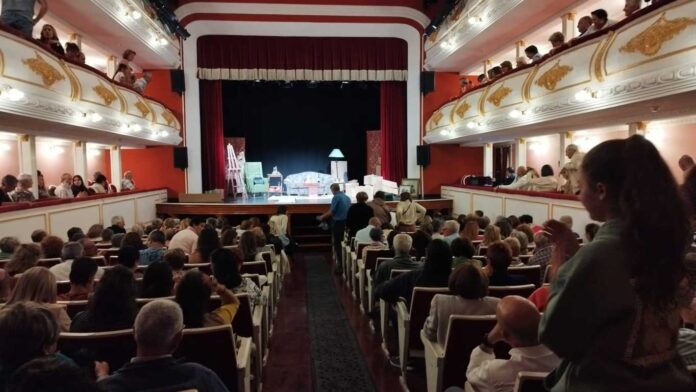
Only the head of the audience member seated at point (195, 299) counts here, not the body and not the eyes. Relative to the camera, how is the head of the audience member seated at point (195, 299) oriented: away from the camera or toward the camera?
away from the camera

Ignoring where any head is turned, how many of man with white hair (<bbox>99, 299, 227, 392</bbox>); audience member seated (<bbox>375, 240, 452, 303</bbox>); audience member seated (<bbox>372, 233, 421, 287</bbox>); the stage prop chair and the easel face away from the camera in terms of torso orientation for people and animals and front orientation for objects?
3

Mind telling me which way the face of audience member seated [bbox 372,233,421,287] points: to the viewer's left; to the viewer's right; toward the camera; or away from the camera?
away from the camera

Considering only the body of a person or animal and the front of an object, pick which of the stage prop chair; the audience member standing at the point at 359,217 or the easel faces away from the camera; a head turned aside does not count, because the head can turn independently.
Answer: the audience member standing

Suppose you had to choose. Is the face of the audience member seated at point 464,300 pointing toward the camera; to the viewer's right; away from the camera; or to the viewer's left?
away from the camera

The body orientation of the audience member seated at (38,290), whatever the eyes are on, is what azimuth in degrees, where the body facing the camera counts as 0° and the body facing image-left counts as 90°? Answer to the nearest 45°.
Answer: approximately 180°

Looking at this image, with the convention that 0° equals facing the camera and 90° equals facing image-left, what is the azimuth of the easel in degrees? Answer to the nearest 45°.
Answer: approximately 315°

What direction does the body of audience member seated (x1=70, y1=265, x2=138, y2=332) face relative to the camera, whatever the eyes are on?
away from the camera

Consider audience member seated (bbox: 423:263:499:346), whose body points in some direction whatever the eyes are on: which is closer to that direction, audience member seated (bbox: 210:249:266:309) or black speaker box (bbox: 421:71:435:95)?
the black speaker box

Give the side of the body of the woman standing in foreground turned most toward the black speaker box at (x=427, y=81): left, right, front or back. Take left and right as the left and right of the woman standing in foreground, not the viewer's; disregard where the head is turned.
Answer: front

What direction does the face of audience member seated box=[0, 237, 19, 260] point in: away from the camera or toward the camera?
away from the camera

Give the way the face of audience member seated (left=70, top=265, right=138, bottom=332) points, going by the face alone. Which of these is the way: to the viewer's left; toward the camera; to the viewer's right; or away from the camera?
away from the camera
